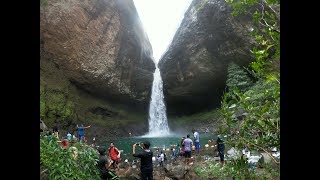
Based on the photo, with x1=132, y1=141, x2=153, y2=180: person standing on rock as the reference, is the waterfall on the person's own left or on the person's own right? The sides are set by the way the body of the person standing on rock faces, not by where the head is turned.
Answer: on the person's own right

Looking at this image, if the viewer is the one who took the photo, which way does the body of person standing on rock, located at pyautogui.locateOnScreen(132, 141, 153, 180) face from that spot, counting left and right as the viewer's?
facing away from the viewer and to the left of the viewer
